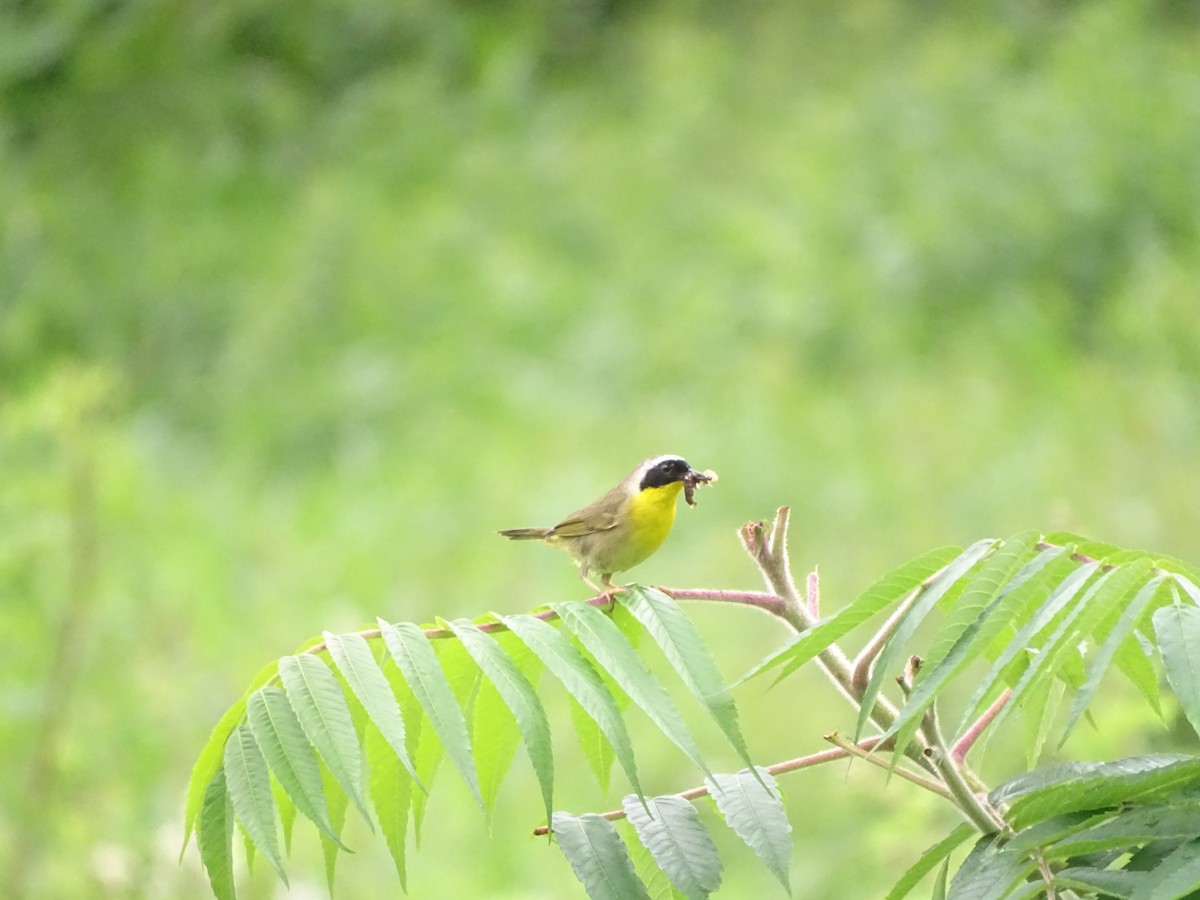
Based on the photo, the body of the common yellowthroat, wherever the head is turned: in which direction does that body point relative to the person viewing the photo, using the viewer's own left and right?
facing to the right of the viewer
